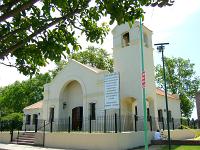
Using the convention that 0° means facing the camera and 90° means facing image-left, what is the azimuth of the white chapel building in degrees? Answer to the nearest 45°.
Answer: approximately 45°
